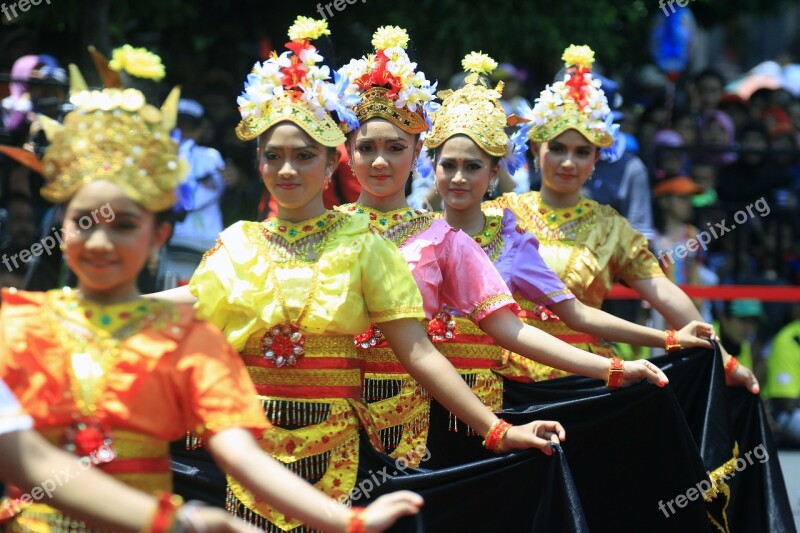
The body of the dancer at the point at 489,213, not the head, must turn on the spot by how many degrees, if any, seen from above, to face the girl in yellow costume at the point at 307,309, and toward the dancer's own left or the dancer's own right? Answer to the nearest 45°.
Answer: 0° — they already face them

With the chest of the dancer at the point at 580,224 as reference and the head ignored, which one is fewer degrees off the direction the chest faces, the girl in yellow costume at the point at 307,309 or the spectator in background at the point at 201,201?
the girl in yellow costume

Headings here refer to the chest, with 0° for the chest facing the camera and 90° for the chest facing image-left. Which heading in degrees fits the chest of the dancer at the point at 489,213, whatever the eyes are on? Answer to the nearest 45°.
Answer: approximately 0°

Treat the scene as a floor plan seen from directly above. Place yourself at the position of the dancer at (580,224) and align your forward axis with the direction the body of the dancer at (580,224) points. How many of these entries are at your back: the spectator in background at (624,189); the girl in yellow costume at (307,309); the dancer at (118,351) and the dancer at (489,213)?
1

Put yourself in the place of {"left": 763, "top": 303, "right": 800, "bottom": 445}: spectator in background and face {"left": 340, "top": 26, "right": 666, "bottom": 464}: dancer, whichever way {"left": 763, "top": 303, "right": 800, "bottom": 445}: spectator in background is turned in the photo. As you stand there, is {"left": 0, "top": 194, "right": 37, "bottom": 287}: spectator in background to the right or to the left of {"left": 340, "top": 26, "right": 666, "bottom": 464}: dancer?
right

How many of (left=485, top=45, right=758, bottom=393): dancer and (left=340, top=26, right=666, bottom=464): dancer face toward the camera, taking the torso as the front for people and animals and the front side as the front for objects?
2

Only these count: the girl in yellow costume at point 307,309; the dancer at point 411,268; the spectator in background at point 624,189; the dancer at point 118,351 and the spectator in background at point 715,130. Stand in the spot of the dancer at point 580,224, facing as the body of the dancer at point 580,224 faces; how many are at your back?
2

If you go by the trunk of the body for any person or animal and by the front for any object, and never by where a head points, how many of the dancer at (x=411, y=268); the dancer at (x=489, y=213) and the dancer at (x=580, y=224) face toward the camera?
3

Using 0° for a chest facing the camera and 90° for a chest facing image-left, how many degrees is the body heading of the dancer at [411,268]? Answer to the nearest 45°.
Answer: approximately 0°

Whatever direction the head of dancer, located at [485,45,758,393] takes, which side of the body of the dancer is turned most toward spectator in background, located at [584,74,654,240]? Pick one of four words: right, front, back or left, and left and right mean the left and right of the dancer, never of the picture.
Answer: back
